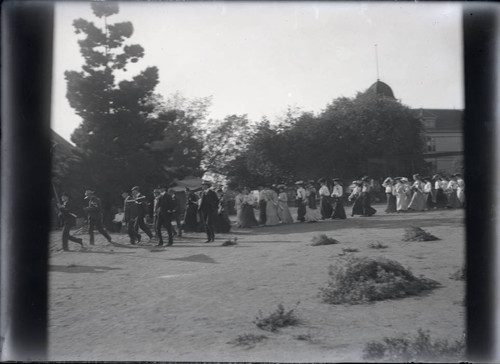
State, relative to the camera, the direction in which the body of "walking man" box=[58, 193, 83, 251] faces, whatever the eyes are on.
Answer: to the viewer's left

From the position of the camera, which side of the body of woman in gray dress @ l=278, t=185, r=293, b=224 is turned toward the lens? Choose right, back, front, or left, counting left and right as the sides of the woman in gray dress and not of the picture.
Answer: left

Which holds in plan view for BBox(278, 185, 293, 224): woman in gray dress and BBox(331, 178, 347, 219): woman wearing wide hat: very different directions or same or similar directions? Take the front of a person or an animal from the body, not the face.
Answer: same or similar directions

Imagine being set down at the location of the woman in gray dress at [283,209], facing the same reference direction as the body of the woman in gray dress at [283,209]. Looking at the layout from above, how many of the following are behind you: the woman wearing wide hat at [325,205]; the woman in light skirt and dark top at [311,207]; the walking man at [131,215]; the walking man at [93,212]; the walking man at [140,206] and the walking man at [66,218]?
2

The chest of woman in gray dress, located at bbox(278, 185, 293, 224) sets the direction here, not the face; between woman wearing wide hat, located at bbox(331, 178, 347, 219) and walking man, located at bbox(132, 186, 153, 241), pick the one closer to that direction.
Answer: the walking man

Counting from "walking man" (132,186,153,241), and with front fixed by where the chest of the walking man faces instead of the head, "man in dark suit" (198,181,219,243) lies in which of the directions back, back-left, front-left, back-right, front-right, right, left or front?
back

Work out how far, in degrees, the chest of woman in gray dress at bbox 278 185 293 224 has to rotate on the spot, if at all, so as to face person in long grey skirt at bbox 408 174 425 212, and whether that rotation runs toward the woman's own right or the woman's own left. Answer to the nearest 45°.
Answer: approximately 135° to the woman's own right

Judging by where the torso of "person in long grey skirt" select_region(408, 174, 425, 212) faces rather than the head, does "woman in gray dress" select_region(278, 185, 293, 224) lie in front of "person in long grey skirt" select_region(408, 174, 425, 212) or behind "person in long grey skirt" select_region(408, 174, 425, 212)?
in front

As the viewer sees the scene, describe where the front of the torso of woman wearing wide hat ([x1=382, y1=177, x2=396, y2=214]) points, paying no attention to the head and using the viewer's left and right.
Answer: facing to the left of the viewer

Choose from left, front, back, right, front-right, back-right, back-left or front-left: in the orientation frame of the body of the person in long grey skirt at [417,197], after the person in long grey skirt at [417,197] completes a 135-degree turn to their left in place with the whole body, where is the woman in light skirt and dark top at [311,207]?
right

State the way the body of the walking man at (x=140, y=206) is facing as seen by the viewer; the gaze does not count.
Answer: to the viewer's left

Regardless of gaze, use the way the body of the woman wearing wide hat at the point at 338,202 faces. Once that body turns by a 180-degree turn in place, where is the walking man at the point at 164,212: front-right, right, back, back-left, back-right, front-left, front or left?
back-right

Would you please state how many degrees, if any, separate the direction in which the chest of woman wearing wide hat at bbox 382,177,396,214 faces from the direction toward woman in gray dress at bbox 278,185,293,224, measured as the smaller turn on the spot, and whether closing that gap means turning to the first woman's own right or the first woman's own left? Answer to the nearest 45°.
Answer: approximately 45° to the first woman's own left

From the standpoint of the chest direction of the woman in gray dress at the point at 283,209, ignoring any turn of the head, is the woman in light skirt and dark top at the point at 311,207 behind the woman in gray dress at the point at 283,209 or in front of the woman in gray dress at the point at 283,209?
behind
